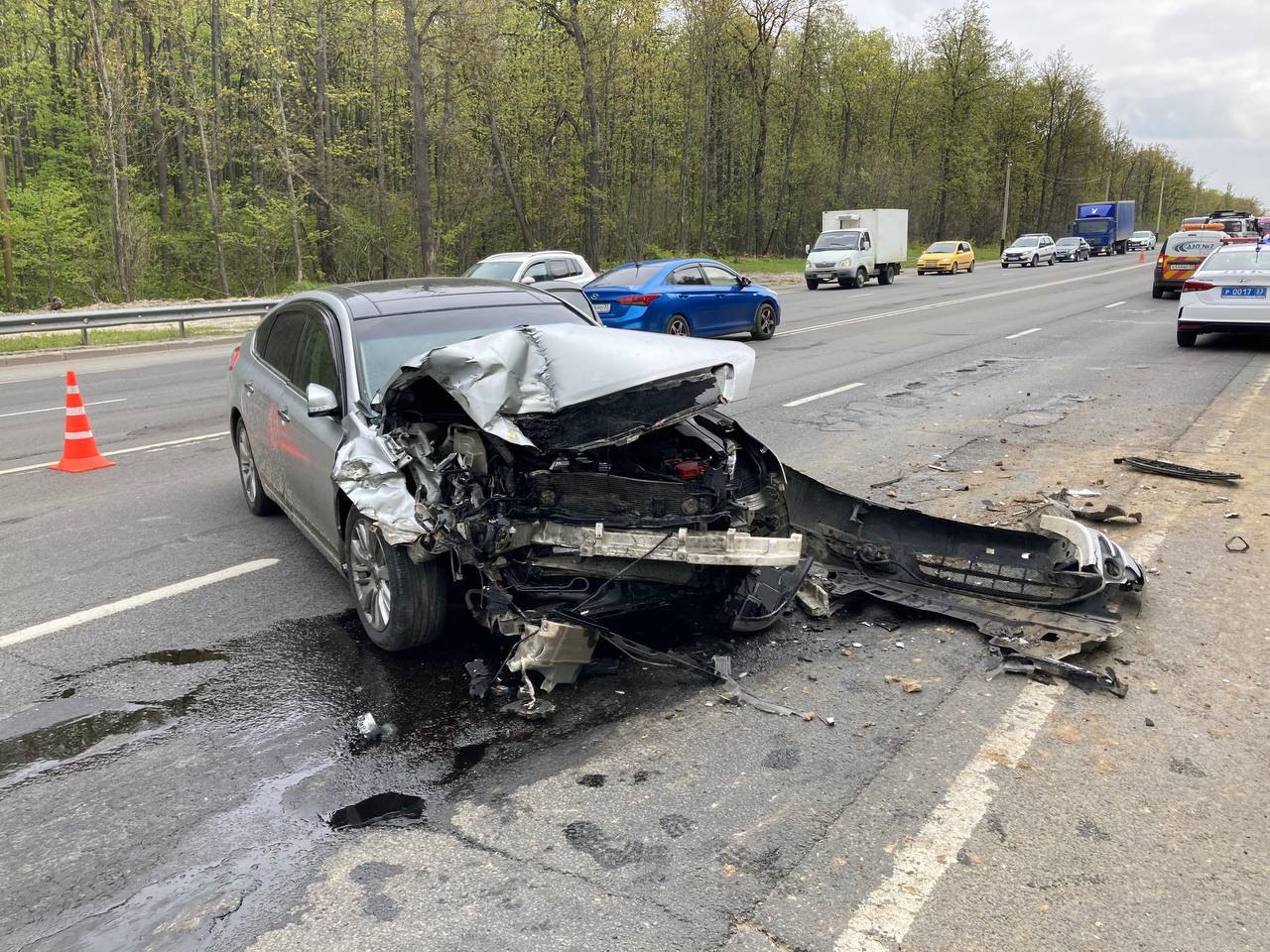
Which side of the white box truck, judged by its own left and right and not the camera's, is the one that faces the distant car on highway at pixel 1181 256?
left

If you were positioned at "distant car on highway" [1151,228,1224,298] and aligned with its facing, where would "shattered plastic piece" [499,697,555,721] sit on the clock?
The shattered plastic piece is roughly at 6 o'clock from the distant car on highway.

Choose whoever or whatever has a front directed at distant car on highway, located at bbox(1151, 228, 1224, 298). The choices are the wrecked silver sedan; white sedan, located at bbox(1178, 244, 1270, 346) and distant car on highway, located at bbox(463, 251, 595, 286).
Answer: the white sedan

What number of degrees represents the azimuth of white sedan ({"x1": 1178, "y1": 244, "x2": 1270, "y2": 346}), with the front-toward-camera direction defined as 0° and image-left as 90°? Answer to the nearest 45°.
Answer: approximately 180°

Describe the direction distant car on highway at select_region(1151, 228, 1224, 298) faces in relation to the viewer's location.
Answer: facing away from the viewer

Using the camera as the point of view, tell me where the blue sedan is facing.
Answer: facing away from the viewer and to the right of the viewer

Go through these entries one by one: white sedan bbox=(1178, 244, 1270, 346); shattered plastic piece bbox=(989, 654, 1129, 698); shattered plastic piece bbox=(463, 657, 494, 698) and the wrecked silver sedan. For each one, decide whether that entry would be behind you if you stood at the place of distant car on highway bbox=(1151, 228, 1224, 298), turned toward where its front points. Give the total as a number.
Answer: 4
